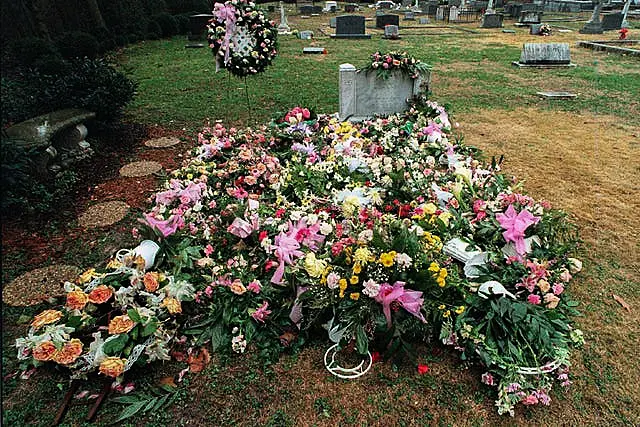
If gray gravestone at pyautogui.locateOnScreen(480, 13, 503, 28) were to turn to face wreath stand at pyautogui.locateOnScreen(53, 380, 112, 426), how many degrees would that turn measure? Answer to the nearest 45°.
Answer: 0° — it already faces it

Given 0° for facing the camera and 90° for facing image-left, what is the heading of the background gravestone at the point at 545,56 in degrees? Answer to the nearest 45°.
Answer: approximately 0°

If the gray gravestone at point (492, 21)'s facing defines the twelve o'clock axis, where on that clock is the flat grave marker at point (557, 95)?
The flat grave marker is roughly at 12 o'clock from the gray gravestone.

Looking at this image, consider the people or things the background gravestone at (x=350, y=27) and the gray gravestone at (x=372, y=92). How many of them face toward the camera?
2

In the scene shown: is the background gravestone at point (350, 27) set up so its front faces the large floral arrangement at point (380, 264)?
yes

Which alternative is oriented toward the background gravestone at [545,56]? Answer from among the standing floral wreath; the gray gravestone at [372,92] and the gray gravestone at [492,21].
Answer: the gray gravestone at [492,21]

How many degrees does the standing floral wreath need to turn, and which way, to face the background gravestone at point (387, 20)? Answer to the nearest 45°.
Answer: approximately 135° to its left

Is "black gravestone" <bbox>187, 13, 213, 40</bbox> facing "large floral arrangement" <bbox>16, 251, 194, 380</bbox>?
yes

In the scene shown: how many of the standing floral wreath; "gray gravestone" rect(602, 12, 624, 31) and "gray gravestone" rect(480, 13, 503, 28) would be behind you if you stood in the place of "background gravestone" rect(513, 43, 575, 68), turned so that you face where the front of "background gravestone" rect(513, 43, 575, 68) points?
2

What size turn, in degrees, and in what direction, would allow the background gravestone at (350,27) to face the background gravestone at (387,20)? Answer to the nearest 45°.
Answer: approximately 135° to its left

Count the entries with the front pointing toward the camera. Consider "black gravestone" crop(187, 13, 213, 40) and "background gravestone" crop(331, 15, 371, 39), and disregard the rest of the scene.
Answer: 2

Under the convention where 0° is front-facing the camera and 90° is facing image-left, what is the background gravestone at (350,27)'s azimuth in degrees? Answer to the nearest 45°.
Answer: approximately 0°
